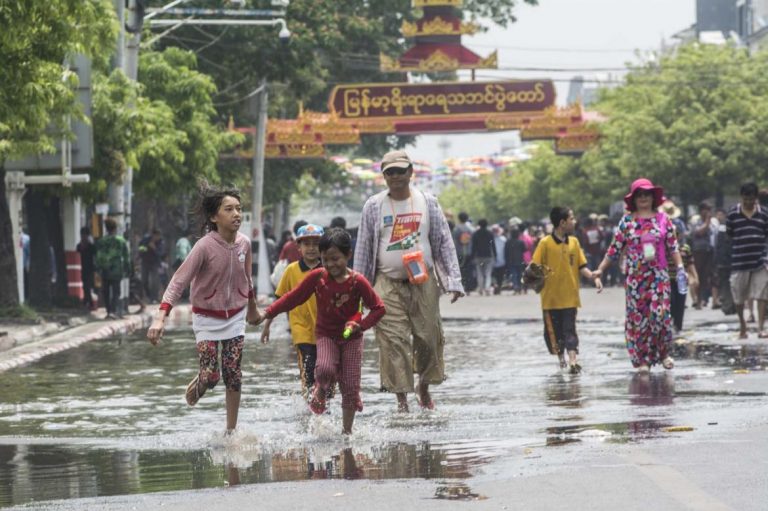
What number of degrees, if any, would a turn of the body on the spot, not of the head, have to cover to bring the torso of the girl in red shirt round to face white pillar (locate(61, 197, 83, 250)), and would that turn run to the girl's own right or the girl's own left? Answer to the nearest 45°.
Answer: approximately 180°

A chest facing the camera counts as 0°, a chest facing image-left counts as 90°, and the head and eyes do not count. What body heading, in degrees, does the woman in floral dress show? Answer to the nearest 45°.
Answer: approximately 0°

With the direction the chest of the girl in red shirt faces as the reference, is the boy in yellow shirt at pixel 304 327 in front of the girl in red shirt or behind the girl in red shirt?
behind

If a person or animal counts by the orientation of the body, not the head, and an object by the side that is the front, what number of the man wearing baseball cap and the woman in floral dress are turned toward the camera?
2

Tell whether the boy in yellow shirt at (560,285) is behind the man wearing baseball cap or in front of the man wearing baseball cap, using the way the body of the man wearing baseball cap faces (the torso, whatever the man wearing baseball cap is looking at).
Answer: behind

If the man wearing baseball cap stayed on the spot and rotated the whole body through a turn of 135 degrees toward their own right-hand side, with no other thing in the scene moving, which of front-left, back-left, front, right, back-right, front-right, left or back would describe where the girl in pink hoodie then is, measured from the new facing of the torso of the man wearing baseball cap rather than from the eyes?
left

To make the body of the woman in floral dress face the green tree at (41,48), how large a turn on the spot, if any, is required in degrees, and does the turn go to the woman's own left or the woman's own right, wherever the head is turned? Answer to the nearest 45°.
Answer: approximately 135° to the woman's own right

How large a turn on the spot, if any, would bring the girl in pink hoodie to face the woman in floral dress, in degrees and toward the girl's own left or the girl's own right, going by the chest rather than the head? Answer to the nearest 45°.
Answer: approximately 90° to the girl's own left

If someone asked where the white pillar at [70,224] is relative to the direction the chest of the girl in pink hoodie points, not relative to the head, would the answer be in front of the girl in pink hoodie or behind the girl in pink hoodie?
behind
